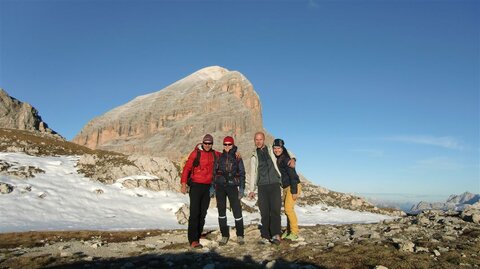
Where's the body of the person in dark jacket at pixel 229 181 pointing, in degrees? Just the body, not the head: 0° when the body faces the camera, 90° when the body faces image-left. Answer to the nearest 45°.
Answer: approximately 0°

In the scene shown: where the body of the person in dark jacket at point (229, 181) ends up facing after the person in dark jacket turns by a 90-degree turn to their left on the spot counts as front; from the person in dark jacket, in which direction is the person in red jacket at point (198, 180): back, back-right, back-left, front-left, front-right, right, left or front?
back

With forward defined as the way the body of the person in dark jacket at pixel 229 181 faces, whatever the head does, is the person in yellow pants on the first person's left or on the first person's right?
on the first person's left
